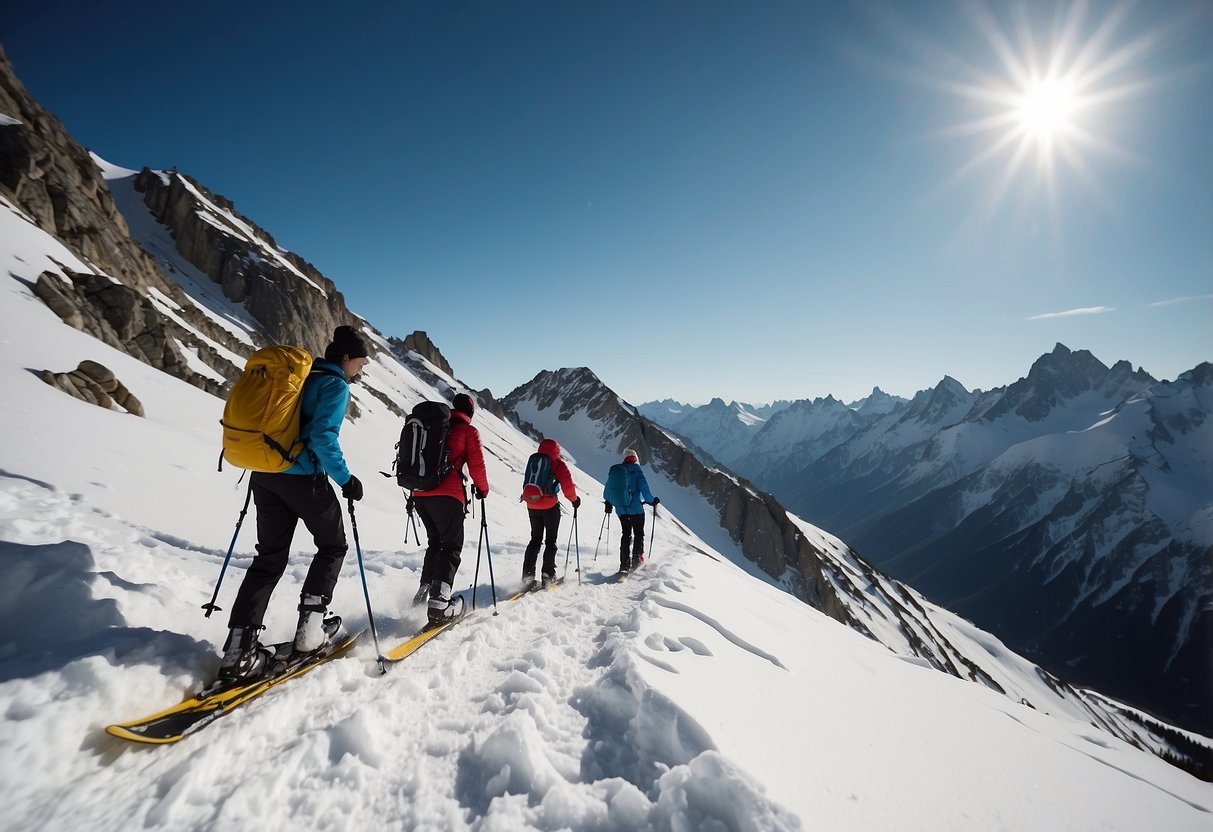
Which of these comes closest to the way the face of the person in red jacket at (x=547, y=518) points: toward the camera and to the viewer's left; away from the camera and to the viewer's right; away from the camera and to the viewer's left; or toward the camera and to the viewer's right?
away from the camera and to the viewer's right

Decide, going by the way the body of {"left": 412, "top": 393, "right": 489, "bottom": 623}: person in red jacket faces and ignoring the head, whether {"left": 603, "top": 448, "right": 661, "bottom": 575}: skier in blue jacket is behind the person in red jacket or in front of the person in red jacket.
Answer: in front

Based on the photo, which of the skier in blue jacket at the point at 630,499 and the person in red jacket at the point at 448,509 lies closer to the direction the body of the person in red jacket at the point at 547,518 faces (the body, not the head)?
the skier in blue jacket

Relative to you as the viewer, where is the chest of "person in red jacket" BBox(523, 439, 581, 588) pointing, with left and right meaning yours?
facing away from the viewer and to the right of the viewer

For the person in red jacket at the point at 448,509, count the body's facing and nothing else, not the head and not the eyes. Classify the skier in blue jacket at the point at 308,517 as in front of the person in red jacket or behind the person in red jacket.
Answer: behind

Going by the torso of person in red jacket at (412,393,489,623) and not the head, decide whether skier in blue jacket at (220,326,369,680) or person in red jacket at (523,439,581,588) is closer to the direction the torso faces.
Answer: the person in red jacket

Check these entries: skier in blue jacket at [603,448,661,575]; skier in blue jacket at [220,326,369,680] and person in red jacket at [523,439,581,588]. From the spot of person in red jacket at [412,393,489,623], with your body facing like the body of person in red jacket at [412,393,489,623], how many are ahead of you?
2

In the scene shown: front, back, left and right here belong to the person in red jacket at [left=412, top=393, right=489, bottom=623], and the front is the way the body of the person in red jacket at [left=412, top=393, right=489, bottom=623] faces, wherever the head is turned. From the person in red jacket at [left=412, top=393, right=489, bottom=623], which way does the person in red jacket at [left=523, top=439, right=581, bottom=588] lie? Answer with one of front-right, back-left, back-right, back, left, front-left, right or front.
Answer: front

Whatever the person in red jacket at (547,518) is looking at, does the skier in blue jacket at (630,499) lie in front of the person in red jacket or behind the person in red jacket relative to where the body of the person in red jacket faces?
in front

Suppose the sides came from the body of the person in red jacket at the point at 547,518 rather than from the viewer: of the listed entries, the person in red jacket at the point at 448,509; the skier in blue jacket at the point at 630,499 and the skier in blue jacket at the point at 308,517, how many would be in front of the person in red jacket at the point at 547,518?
1

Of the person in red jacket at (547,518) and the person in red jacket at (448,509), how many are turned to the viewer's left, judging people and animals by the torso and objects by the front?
0

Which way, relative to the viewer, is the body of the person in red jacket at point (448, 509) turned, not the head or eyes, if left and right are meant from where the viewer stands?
facing away from the viewer and to the right of the viewer

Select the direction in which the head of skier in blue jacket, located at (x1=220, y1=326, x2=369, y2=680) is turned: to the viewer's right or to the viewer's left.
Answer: to the viewer's right
